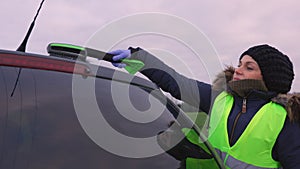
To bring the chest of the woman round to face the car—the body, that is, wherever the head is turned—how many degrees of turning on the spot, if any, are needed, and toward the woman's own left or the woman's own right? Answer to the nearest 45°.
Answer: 0° — they already face it

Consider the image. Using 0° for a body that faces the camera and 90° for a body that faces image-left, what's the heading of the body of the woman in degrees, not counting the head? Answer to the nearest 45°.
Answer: approximately 45°

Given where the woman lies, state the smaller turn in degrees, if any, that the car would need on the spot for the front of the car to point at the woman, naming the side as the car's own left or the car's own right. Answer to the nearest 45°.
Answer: approximately 45° to the car's own right
